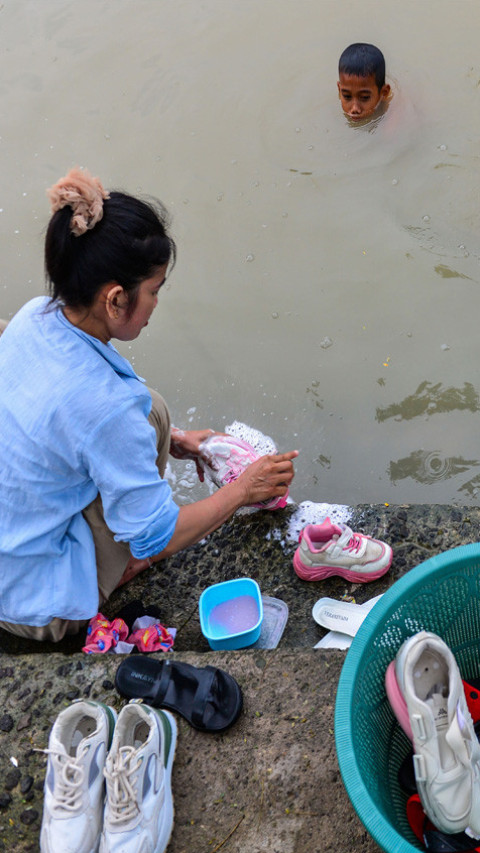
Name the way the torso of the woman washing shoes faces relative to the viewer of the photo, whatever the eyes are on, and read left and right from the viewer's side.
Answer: facing away from the viewer and to the right of the viewer

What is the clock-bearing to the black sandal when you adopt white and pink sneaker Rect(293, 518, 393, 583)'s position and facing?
The black sandal is roughly at 4 o'clock from the white and pink sneaker.

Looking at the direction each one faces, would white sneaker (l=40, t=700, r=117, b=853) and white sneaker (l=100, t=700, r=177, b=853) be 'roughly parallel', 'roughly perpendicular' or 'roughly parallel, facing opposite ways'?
roughly parallel

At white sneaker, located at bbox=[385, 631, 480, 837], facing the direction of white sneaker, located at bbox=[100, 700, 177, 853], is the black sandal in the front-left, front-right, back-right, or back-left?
front-right

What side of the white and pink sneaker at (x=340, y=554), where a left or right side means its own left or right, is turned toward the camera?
right
